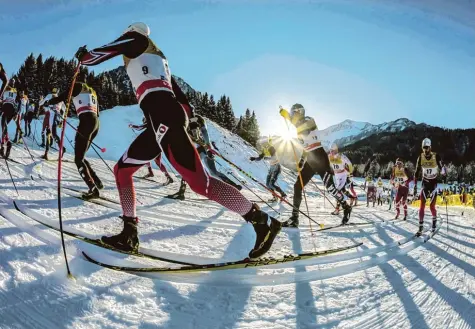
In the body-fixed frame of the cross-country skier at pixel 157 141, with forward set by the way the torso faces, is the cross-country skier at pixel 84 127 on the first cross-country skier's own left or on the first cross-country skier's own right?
on the first cross-country skier's own right

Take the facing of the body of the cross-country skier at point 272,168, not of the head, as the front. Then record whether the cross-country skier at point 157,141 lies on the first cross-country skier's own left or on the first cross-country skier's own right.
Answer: on the first cross-country skier's own left

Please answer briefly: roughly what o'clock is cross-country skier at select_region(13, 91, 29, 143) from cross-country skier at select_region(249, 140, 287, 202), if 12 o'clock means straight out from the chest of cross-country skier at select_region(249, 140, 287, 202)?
cross-country skier at select_region(13, 91, 29, 143) is roughly at 12 o'clock from cross-country skier at select_region(249, 140, 287, 202).

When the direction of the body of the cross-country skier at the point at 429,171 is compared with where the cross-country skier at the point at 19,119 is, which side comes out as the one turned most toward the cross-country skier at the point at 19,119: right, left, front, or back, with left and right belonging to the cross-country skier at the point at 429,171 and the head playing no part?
right

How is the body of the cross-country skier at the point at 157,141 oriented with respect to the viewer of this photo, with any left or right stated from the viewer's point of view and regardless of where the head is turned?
facing to the left of the viewer

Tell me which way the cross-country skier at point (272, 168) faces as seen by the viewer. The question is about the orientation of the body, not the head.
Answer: to the viewer's left

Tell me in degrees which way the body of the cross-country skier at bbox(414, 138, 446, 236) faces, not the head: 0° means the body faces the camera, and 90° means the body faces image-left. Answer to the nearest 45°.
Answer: approximately 0°

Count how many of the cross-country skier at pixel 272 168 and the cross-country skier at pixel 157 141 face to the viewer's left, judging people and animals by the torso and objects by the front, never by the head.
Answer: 2

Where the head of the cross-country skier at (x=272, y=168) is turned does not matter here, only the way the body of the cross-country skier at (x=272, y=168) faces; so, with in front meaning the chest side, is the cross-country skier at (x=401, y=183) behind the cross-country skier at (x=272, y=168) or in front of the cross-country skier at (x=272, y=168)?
behind

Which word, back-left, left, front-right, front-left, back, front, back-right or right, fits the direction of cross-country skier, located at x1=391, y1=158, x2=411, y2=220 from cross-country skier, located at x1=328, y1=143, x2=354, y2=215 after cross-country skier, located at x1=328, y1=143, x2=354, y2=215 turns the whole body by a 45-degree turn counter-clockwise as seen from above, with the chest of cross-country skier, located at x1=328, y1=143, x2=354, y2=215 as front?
left
